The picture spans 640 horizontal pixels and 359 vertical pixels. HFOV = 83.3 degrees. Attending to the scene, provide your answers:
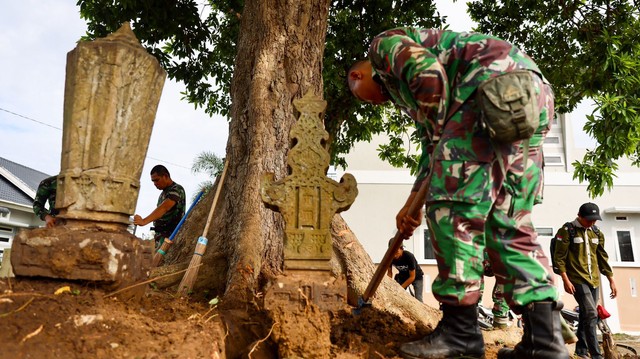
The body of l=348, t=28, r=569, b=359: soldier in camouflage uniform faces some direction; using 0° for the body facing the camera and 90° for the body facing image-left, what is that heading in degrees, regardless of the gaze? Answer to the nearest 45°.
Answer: approximately 90°

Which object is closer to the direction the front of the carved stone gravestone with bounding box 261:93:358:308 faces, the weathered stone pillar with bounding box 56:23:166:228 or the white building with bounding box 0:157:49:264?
the weathered stone pillar

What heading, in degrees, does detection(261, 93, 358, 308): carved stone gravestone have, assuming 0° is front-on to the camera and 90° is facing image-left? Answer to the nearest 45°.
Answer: approximately 0°

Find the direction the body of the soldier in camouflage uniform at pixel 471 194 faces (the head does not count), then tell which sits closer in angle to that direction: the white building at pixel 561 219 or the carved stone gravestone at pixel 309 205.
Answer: the carved stone gravestone

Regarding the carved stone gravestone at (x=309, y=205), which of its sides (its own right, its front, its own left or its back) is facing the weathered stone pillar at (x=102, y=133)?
right

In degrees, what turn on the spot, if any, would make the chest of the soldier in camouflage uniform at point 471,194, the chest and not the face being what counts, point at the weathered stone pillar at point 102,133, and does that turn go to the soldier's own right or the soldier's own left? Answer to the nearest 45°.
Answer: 0° — they already face it

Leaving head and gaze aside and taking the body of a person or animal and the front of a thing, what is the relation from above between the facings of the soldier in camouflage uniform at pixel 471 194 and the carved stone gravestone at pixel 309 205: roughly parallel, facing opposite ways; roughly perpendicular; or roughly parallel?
roughly perpendicular

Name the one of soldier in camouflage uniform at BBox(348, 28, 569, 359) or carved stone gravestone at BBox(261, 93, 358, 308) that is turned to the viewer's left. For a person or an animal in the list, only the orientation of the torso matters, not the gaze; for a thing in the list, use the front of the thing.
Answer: the soldier in camouflage uniform

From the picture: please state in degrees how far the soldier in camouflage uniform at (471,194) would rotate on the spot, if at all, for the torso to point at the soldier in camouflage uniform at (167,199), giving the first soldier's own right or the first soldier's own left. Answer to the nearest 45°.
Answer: approximately 45° to the first soldier's own right

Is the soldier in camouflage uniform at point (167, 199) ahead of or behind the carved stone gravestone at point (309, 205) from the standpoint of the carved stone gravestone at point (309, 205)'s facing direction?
behind
